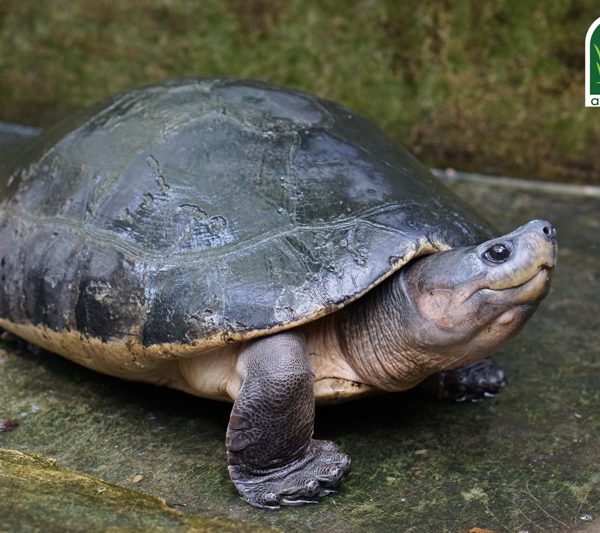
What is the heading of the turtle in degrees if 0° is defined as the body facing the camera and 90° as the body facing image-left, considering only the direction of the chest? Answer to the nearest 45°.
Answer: approximately 315°
